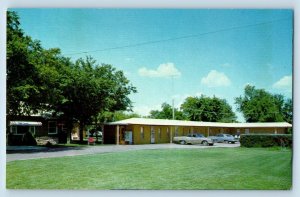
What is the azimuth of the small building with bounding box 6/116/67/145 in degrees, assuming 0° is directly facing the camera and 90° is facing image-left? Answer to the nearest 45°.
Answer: approximately 0°

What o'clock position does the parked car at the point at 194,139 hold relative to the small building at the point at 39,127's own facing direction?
The parked car is roughly at 10 o'clock from the small building.

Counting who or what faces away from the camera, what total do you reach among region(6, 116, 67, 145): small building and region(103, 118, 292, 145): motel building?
0

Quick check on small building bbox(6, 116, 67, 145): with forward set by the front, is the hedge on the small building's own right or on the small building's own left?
on the small building's own left

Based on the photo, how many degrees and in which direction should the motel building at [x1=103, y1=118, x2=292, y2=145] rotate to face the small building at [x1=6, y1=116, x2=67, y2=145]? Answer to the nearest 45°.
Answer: approximately 135° to its right
